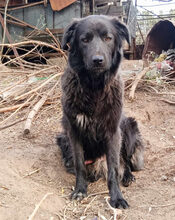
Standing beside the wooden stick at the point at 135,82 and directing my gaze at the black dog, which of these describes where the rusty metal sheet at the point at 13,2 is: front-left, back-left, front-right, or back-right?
back-right

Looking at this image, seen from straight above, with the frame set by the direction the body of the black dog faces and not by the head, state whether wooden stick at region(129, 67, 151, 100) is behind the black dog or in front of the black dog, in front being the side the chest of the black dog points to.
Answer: behind

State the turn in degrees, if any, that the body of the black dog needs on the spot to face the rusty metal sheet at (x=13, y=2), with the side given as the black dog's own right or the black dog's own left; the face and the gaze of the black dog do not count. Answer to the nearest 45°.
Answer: approximately 180°

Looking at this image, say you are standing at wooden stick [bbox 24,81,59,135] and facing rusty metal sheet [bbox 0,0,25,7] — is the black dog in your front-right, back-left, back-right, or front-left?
back-right

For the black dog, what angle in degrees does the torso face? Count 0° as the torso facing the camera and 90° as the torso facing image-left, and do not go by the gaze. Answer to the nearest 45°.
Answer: approximately 0°

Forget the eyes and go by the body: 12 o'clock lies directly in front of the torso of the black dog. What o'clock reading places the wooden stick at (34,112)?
The wooden stick is roughly at 5 o'clock from the black dog.

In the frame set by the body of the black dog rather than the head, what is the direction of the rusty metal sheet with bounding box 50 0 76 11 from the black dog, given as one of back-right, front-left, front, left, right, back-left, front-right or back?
back
